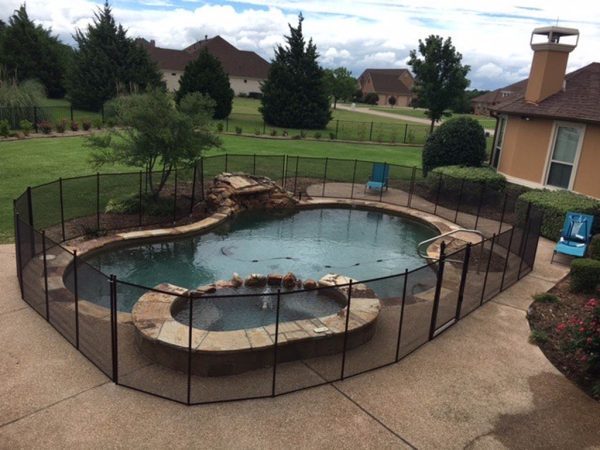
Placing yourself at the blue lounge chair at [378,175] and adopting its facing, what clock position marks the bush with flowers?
The bush with flowers is roughly at 10 o'clock from the blue lounge chair.

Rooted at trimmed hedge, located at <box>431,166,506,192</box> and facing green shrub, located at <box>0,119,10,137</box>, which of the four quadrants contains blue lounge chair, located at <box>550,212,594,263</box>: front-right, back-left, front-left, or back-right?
back-left

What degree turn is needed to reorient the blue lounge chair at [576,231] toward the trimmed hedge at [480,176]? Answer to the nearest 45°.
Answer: approximately 90° to its right

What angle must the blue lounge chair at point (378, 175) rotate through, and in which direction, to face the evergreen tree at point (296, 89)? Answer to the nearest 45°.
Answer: approximately 135° to its right

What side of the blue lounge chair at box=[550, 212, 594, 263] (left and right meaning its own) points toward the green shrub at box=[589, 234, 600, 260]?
left

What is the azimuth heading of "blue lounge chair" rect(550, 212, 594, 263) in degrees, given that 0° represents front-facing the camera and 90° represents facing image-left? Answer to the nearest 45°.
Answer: approximately 45°

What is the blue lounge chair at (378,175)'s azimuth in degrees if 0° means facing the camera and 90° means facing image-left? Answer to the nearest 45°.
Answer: approximately 45°

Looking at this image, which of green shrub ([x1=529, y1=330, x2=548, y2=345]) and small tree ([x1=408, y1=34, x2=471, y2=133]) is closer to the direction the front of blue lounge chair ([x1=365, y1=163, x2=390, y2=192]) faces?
the green shrub

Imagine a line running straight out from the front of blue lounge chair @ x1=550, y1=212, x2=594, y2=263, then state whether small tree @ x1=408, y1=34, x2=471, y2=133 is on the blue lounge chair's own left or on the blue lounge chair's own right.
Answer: on the blue lounge chair's own right

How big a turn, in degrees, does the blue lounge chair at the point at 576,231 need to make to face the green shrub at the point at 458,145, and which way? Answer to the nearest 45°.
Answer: approximately 90° to its right

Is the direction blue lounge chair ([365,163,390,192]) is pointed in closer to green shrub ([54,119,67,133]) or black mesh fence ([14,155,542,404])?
the black mesh fence

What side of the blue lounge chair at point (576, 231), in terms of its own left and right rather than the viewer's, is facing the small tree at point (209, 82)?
right
